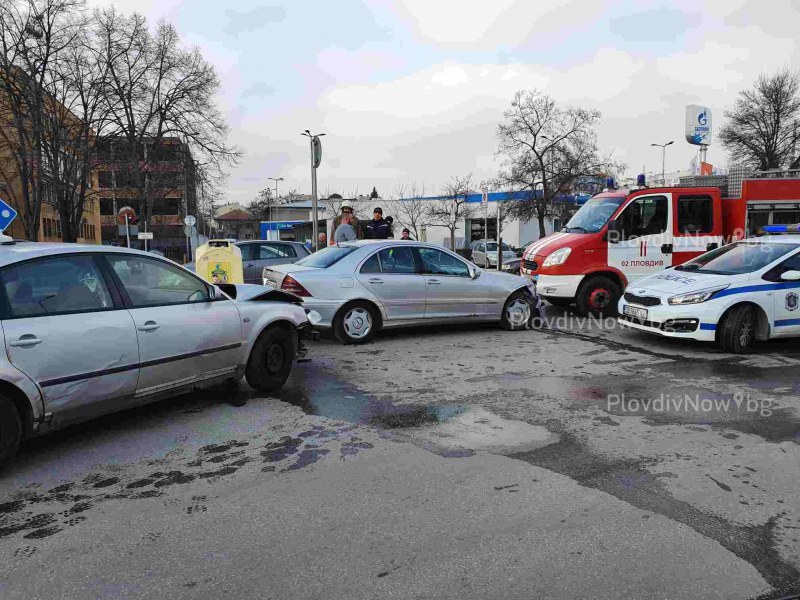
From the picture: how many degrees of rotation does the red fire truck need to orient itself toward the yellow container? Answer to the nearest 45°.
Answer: approximately 45° to its right

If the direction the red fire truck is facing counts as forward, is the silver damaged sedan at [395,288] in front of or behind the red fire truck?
in front

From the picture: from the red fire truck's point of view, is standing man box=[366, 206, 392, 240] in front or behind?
in front

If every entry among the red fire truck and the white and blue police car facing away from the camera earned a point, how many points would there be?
0

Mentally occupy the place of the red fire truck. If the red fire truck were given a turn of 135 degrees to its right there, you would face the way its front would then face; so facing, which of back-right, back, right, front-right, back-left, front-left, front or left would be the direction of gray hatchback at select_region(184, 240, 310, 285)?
left

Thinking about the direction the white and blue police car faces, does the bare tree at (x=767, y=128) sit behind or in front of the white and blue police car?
behind

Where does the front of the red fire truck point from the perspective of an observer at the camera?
facing the viewer and to the left of the viewer

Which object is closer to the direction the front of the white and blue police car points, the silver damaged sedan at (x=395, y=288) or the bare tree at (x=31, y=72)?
the silver damaged sedan

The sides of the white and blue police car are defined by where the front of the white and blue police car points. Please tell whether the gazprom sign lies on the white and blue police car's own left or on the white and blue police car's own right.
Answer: on the white and blue police car's own right

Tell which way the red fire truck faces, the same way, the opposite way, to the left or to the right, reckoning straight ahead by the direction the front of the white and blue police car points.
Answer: the same way

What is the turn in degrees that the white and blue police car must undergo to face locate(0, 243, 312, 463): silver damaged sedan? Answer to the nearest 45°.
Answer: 0° — it already faces it

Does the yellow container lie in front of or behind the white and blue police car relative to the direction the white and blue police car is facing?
in front
